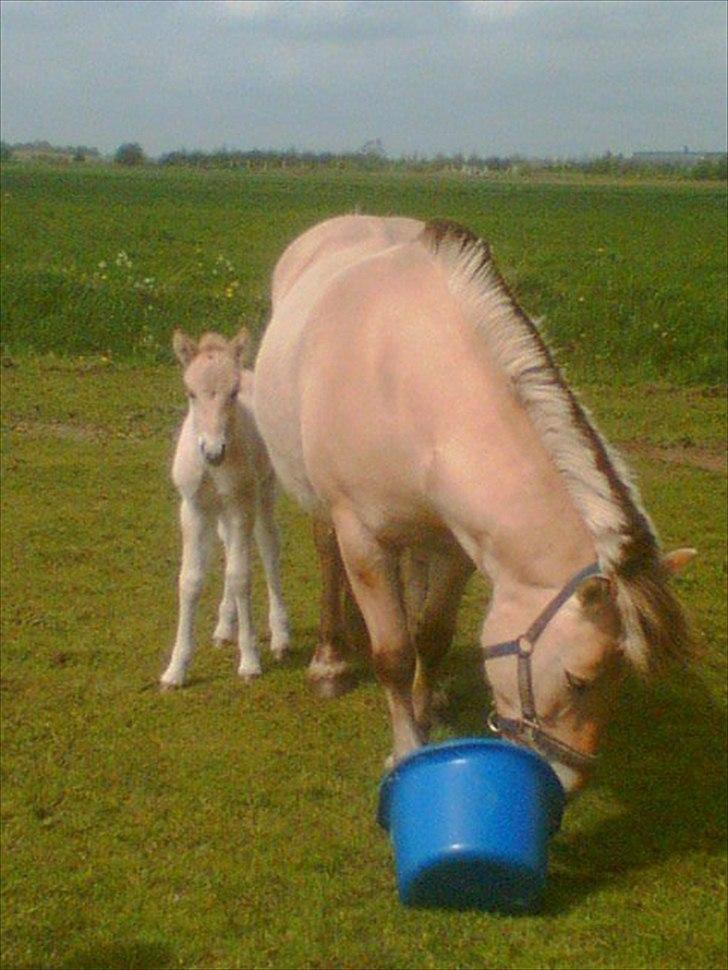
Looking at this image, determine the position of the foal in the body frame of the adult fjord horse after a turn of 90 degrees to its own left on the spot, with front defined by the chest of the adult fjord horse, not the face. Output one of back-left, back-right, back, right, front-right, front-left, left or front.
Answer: left

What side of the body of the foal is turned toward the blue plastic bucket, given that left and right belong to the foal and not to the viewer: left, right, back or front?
front

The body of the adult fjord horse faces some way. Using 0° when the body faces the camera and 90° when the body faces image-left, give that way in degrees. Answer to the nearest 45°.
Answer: approximately 315°
